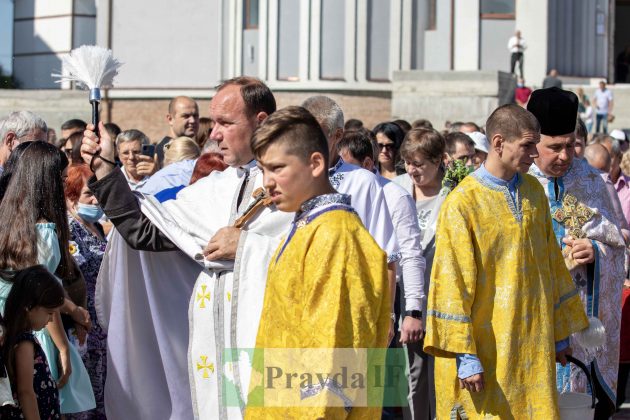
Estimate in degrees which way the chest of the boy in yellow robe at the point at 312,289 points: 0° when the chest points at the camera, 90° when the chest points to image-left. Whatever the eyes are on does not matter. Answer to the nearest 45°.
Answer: approximately 45°

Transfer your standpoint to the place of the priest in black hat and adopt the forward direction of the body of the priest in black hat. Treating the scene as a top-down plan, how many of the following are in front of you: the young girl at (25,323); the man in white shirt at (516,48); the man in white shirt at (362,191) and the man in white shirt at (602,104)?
2

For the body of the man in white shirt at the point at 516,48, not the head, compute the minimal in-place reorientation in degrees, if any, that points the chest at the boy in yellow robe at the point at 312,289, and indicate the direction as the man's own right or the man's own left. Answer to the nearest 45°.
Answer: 0° — they already face them

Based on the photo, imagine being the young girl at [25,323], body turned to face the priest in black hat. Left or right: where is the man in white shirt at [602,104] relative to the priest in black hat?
left

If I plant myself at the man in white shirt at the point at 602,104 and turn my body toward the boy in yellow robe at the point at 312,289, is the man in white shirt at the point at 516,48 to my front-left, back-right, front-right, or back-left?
back-right

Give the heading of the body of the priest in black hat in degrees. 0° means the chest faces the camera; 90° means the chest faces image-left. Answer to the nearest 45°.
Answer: approximately 45°

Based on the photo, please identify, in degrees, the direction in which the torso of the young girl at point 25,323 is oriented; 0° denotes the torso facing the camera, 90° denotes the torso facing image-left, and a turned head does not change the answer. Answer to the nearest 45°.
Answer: approximately 270°

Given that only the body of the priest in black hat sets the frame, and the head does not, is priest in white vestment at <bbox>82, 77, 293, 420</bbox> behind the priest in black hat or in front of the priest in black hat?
in front

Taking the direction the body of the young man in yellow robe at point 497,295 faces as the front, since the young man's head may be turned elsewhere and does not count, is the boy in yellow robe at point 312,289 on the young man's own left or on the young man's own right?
on the young man's own right

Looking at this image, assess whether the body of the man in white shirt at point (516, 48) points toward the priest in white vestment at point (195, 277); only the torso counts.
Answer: yes
